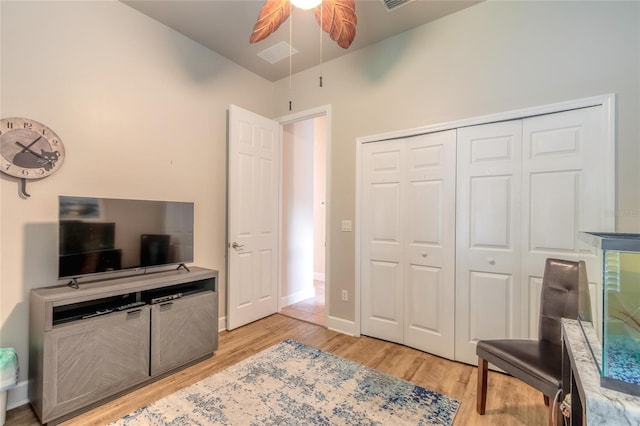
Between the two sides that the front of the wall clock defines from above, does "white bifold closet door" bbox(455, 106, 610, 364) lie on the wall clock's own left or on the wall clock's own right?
on the wall clock's own left

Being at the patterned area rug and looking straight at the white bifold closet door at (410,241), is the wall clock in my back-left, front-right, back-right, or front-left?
back-left

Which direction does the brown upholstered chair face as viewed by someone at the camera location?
facing the viewer and to the left of the viewer

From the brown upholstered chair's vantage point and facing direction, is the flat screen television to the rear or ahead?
ahead

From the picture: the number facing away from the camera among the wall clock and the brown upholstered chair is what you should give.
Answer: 0

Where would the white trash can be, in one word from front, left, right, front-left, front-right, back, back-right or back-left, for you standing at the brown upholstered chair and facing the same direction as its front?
front

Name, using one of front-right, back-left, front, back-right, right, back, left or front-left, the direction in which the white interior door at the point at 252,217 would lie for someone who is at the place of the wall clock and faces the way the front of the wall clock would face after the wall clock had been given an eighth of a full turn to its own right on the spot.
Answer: back-left

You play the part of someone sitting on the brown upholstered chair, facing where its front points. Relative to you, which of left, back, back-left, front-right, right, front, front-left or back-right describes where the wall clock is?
front

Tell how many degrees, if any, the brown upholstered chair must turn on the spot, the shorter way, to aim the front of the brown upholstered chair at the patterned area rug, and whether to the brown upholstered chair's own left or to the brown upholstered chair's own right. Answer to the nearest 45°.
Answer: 0° — it already faces it
